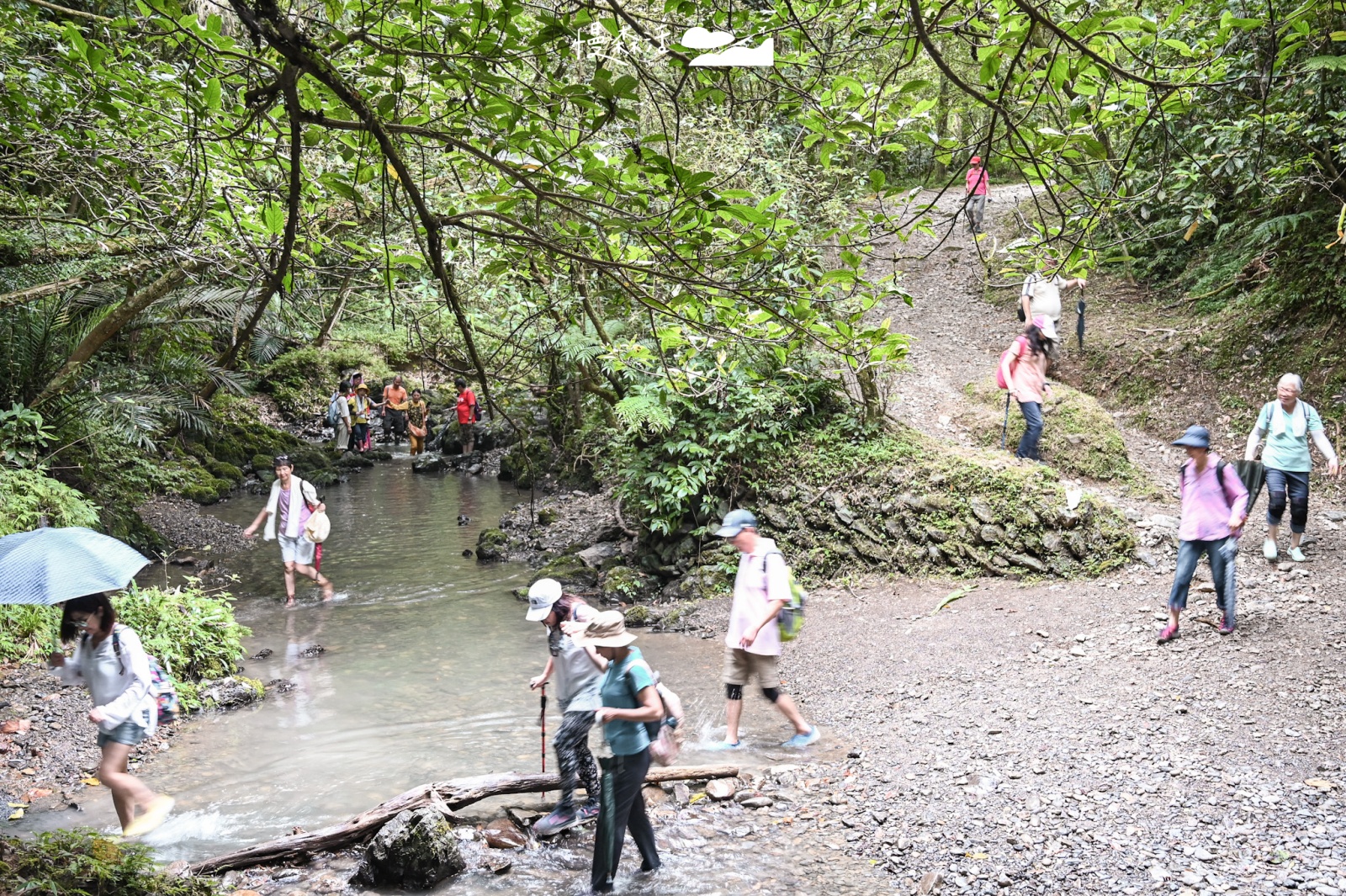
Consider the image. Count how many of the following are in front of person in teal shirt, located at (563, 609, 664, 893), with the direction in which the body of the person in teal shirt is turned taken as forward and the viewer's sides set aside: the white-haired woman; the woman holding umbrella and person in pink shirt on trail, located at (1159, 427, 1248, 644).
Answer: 1

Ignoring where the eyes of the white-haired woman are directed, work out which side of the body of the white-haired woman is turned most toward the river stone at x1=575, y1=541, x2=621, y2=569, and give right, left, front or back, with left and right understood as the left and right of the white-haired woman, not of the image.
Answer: right

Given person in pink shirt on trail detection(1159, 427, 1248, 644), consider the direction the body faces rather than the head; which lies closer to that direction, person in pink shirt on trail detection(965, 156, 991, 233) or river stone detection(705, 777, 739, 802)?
the river stone

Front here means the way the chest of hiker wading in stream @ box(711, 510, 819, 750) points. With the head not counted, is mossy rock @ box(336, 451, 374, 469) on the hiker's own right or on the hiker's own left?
on the hiker's own right

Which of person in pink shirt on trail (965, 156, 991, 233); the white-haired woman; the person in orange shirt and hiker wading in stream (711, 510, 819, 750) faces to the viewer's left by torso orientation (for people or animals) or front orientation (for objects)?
the hiker wading in stream

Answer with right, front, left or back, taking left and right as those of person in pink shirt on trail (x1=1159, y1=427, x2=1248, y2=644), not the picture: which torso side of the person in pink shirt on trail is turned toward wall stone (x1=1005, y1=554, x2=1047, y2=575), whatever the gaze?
right
